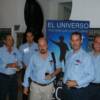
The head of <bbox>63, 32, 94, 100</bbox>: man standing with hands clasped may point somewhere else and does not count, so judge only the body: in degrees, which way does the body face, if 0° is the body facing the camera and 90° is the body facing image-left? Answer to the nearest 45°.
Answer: approximately 45°

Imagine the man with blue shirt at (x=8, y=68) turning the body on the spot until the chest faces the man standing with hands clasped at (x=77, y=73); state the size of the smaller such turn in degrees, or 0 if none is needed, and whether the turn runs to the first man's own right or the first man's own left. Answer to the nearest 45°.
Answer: approximately 45° to the first man's own left

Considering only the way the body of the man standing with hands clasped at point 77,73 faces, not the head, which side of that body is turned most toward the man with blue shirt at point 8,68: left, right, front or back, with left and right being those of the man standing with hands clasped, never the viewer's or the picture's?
right

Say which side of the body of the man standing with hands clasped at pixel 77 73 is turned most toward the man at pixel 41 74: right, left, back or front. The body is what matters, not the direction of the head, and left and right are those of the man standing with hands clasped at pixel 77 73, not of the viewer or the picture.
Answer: right

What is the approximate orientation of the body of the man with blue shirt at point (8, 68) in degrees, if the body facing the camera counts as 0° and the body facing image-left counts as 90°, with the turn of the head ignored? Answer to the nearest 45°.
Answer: approximately 0°
